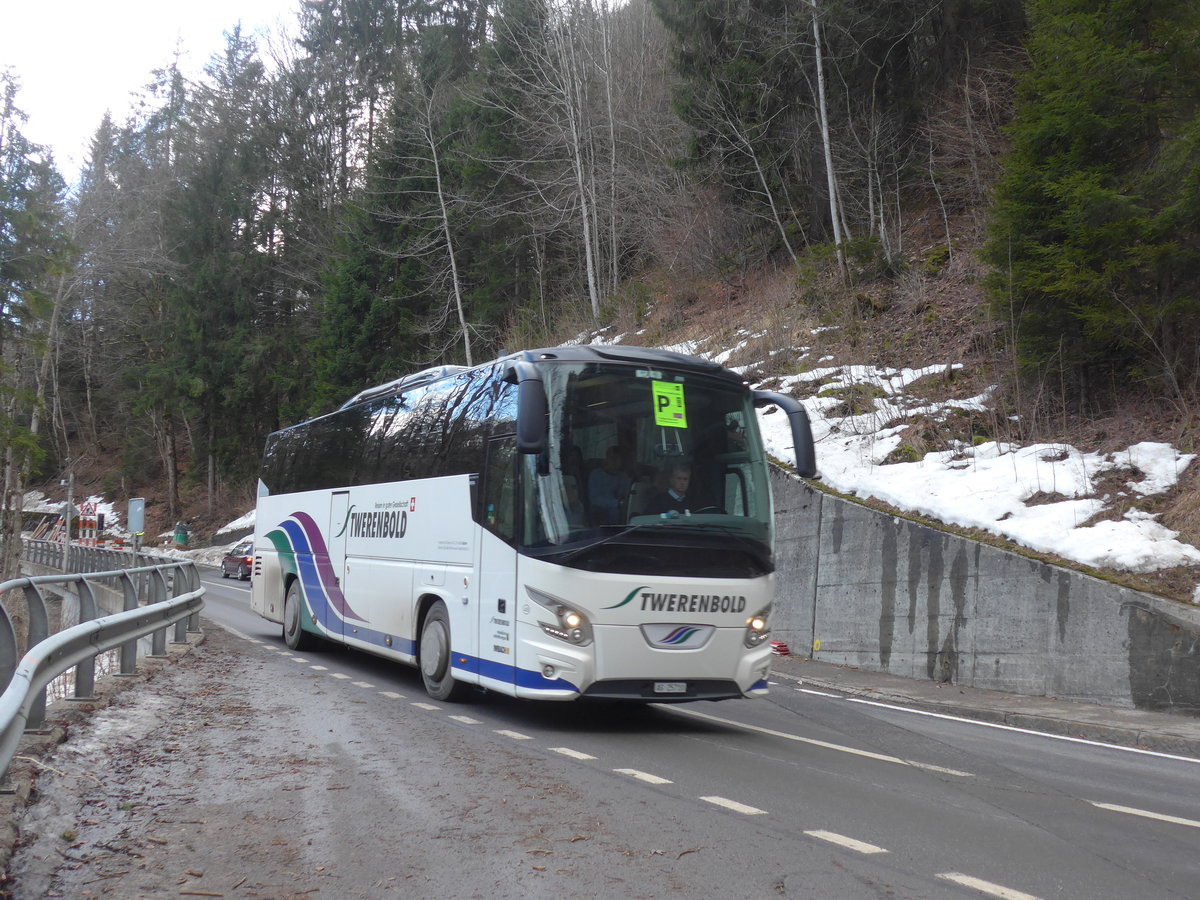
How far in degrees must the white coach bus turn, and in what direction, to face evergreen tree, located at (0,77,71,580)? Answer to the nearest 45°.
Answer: approximately 180°

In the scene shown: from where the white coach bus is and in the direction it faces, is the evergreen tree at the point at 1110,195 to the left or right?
on its left

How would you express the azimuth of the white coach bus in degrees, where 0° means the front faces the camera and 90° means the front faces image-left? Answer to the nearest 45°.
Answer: approximately 315°

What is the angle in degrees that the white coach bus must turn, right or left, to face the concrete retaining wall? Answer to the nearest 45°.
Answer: approximately 90° to its left
